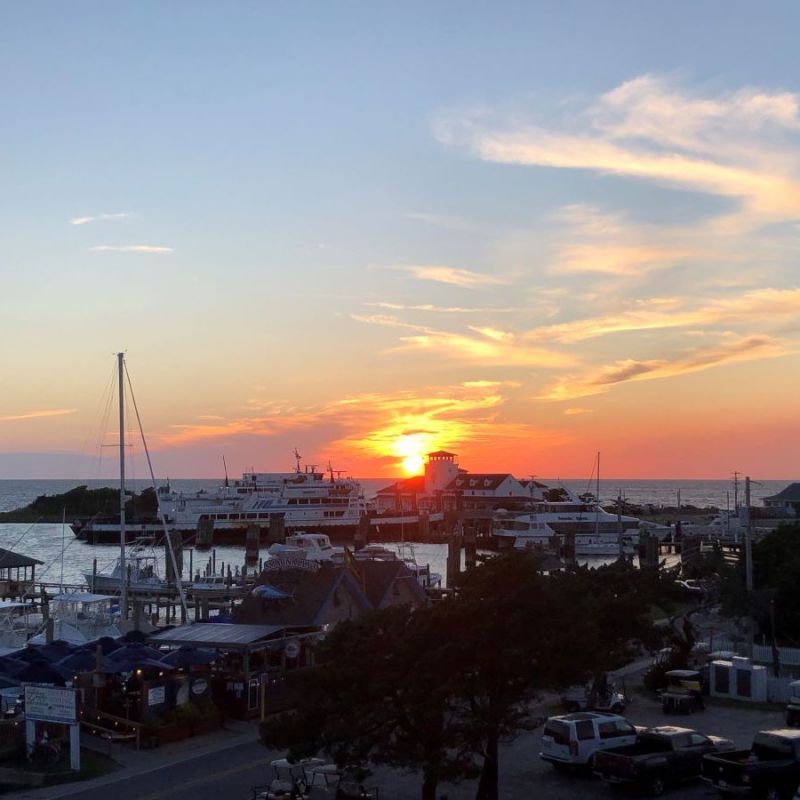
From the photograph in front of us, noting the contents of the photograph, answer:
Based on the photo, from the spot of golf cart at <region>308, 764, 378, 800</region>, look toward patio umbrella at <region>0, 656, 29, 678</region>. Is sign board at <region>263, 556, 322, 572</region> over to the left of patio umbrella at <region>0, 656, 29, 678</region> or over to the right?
right

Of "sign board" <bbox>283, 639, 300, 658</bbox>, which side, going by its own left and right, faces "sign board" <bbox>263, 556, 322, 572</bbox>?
back

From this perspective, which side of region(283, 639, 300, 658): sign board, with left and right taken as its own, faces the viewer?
front

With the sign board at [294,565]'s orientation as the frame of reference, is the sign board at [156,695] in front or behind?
in front

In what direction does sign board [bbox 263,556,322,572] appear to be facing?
toward the camera

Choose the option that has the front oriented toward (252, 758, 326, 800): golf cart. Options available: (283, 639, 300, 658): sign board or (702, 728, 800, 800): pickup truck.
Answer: the sign board

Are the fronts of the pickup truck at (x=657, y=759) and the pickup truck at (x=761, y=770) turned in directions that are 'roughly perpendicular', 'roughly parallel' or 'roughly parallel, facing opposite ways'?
roughly parallel

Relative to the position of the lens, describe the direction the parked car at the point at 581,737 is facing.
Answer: facing away from the viewer and to the right of the viewer

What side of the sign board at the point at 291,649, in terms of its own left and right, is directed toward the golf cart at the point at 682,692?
left
